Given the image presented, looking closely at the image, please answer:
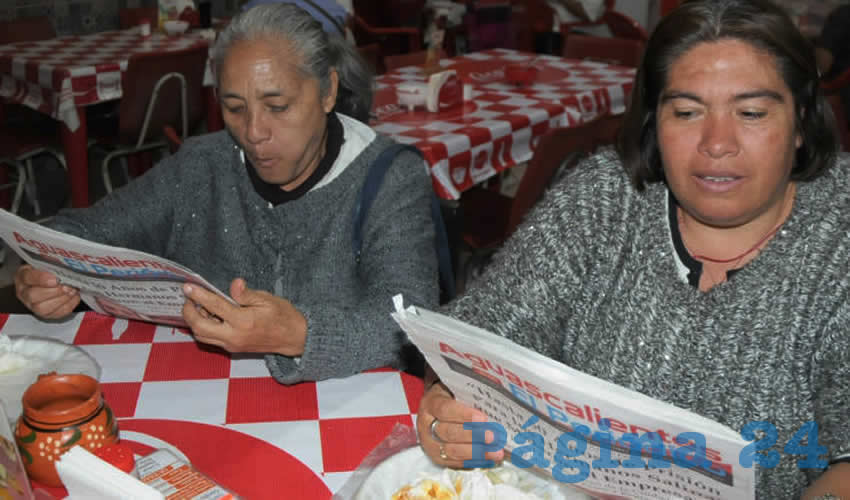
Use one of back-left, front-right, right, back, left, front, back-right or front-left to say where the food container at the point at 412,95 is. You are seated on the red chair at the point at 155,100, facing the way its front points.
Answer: back

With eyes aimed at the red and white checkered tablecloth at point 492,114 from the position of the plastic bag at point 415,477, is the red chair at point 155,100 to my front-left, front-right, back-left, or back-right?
front-left

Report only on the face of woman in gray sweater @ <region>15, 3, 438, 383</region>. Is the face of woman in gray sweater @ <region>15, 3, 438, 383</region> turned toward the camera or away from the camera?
toward the camera

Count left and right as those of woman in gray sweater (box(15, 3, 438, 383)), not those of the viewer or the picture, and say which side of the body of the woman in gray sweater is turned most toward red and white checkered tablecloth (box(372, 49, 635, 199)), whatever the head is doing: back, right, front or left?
back

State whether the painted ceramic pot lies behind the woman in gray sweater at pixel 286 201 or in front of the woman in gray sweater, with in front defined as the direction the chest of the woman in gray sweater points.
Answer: in front

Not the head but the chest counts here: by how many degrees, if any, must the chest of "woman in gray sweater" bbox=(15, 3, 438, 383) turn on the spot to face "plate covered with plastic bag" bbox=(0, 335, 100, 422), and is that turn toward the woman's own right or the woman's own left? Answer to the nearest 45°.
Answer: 0° — they already face it

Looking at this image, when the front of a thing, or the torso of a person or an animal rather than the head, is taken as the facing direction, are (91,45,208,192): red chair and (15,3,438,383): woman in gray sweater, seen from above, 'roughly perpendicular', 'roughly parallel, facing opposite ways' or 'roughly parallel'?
roughly perpendicular

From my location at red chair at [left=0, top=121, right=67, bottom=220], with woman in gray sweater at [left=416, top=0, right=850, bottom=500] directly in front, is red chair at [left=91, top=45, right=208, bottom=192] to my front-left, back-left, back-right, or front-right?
front-left

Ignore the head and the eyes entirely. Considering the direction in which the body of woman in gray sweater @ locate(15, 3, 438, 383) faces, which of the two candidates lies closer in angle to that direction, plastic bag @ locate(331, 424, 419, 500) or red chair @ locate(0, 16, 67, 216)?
the plastic bag

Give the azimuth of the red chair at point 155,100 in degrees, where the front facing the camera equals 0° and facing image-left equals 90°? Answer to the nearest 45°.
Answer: approximately 135°

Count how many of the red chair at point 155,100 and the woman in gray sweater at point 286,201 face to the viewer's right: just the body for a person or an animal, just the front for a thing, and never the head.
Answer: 0

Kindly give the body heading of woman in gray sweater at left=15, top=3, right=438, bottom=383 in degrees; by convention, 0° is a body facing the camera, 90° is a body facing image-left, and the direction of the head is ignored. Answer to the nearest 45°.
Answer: approximately 45°

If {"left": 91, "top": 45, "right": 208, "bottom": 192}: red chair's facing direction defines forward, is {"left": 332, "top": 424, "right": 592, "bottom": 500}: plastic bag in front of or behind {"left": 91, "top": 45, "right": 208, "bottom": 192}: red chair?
behind

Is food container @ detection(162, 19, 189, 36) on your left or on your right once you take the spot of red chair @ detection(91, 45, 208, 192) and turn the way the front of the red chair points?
on your right

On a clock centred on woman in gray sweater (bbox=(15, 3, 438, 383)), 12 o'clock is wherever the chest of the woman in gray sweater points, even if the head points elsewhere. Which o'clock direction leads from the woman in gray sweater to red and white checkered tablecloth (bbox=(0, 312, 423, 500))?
The red and white checkered tablecloth is roughly at 11 o'clock from the woman in gray sweater.

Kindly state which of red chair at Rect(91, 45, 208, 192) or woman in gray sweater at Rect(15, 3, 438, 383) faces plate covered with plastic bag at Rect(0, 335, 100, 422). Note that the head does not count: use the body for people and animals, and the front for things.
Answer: the woman in gray sweater

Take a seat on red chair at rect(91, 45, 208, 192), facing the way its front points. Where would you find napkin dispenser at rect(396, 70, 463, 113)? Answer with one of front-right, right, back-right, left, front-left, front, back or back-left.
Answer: back

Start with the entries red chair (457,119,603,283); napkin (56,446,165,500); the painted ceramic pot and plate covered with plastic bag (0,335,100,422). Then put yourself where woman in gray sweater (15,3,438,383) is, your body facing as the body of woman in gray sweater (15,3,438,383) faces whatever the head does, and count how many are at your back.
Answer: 1
